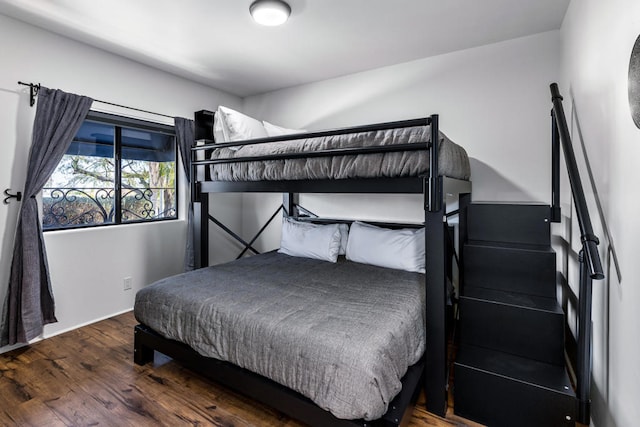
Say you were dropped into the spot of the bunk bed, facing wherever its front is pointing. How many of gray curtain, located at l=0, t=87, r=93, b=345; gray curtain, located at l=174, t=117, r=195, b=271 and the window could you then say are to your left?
0

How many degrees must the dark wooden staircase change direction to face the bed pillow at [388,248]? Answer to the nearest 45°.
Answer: approximately 135° to its right

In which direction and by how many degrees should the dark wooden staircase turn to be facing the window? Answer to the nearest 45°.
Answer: approximately 90° to its right

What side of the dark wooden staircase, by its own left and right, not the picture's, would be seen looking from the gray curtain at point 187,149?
right

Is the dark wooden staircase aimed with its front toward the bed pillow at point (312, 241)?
no

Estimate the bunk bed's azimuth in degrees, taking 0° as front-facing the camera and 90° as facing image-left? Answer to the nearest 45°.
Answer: approximately 45°

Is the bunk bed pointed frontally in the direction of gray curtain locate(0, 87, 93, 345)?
no

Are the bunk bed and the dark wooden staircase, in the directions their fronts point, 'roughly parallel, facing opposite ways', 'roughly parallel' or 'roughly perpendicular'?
roughly parallel

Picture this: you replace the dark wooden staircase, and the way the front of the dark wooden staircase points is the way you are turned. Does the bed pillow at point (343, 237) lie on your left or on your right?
on your right

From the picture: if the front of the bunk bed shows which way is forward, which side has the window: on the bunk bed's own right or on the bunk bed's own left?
on the bunk bed's own right

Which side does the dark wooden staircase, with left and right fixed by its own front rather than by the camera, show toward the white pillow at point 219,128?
right

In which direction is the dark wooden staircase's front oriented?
toward the camera

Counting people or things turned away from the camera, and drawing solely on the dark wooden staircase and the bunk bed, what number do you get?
0
